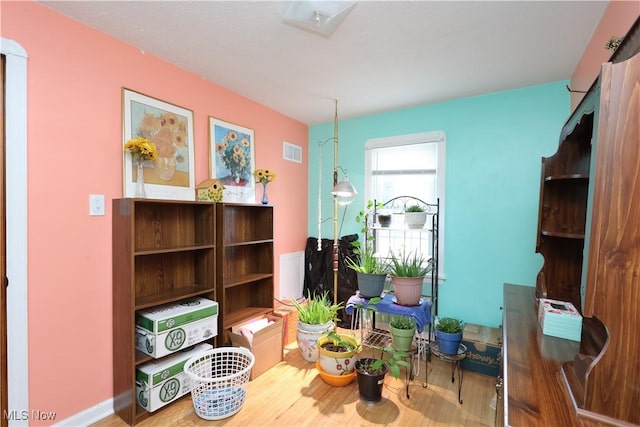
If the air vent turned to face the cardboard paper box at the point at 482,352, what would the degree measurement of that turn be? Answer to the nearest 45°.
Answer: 0° — it already faces it

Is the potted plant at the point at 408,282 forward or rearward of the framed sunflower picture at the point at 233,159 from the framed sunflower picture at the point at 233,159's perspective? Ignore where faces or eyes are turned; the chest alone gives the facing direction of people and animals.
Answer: forward

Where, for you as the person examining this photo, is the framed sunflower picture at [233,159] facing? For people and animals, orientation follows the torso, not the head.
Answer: facing the viewer and to the right of the viewer

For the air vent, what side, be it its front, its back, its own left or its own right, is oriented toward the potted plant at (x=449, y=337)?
front

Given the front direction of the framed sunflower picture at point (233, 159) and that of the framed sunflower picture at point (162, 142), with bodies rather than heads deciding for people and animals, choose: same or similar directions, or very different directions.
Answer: same or similar directions

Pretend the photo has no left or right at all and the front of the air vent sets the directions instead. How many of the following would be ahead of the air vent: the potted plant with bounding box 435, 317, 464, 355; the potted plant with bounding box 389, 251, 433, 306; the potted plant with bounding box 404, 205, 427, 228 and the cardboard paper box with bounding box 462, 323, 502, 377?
4

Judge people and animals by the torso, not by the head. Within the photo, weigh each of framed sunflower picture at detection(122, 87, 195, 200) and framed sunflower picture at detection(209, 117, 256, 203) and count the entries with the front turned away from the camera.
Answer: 0

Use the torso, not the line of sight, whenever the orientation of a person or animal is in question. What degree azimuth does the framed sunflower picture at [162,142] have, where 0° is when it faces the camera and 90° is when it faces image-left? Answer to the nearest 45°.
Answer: approximately 315°

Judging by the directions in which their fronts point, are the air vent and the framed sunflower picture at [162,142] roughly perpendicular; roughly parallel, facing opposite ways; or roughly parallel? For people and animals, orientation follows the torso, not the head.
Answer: roughly parallel

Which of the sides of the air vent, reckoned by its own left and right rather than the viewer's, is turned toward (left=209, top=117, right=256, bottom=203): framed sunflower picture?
right

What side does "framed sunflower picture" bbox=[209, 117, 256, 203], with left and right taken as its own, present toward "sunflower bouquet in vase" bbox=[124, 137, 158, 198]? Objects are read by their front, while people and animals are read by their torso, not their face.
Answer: right

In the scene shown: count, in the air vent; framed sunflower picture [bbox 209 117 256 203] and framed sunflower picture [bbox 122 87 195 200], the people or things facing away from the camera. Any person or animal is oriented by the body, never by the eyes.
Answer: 0

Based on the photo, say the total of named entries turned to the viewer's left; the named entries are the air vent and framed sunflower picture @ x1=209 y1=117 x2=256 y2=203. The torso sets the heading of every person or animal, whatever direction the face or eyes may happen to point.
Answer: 0

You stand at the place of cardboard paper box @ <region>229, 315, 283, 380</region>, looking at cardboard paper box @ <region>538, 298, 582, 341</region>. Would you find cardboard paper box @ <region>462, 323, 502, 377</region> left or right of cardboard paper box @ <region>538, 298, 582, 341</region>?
left

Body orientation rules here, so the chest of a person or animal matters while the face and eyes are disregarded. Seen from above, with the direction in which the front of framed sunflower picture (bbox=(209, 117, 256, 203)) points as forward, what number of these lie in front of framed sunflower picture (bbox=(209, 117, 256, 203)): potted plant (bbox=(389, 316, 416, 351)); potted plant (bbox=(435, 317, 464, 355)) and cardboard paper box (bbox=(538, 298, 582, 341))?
3

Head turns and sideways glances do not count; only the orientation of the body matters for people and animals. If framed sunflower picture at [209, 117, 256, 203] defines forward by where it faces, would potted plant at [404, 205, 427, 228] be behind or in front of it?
in front

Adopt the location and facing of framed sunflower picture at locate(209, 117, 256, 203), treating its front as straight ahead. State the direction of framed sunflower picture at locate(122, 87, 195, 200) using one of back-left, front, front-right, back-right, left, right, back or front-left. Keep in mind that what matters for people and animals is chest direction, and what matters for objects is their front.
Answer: right
